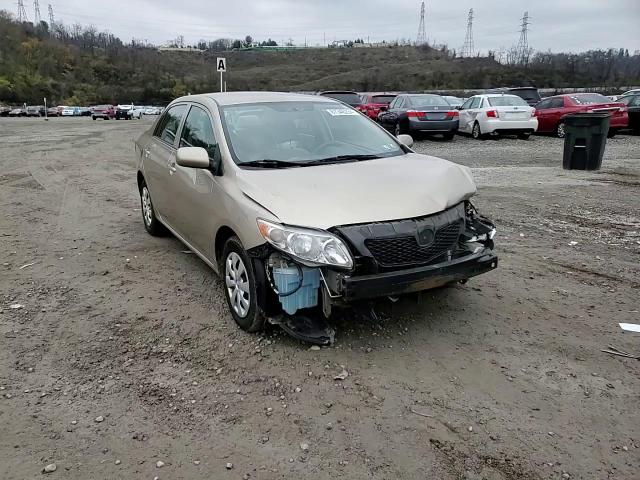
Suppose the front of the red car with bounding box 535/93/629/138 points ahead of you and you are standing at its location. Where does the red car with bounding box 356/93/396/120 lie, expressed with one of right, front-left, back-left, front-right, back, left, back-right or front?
front-left

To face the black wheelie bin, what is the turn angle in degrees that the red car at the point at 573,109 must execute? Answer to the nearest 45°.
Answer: approximately 135° to its left

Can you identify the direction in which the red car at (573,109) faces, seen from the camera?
facing away from the viewer and to the left of the viewer

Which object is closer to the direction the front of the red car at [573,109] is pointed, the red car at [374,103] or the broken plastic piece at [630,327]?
the red car

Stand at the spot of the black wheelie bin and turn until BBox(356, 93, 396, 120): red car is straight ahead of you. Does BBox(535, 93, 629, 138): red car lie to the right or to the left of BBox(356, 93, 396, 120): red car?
right

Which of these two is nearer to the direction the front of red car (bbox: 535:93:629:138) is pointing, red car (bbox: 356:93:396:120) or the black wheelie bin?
the red car

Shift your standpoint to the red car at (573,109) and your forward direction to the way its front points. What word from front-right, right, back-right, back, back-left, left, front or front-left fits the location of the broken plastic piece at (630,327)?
back-left
